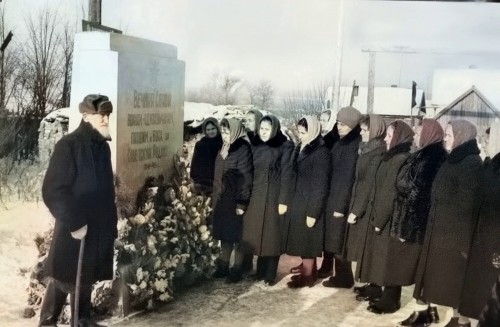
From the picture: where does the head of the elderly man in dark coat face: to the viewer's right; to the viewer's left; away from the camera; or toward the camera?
to the viewer's right

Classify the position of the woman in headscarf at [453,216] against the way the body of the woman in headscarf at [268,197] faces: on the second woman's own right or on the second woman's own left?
on the second woman's own left

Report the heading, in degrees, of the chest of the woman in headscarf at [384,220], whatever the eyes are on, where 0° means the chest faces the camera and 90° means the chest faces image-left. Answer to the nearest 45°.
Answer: approximately 90°

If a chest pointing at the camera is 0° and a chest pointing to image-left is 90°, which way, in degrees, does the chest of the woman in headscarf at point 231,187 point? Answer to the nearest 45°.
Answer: approximately 45°

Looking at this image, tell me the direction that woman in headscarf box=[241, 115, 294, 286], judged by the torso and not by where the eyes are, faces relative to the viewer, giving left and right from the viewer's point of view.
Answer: facing the viewer and to the left of the viewer

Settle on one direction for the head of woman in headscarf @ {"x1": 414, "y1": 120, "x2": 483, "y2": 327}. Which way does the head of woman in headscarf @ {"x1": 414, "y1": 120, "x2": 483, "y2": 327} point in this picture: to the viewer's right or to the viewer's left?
to the viewer's left

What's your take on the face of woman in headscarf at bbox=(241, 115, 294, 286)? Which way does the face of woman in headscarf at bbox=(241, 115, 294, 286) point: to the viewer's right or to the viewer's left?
to the viewer's left
